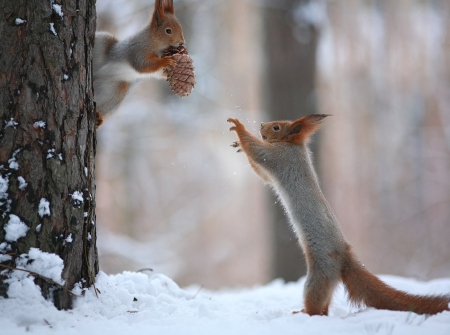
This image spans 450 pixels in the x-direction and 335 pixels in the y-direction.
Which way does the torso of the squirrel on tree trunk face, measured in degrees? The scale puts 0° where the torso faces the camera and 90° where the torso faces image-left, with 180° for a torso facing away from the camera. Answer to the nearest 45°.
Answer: approximately 270°

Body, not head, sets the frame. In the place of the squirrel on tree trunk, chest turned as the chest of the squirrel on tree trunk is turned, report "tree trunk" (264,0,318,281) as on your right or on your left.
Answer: on your left

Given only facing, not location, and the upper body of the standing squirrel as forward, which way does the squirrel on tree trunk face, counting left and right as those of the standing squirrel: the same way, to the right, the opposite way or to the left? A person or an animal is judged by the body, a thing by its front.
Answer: the opposite way

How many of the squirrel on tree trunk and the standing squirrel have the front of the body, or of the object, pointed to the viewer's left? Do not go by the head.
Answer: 1

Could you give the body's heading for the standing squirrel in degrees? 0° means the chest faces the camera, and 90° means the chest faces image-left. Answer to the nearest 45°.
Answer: approximately 90°

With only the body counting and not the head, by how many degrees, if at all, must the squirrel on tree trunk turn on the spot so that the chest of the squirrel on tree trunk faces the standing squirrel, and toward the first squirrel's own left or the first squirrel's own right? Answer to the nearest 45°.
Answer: approximately 45° to the first squirrel's own right

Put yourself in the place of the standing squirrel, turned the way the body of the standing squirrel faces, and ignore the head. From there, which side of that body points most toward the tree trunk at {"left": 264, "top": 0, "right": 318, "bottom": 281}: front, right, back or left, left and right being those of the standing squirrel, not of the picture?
right
